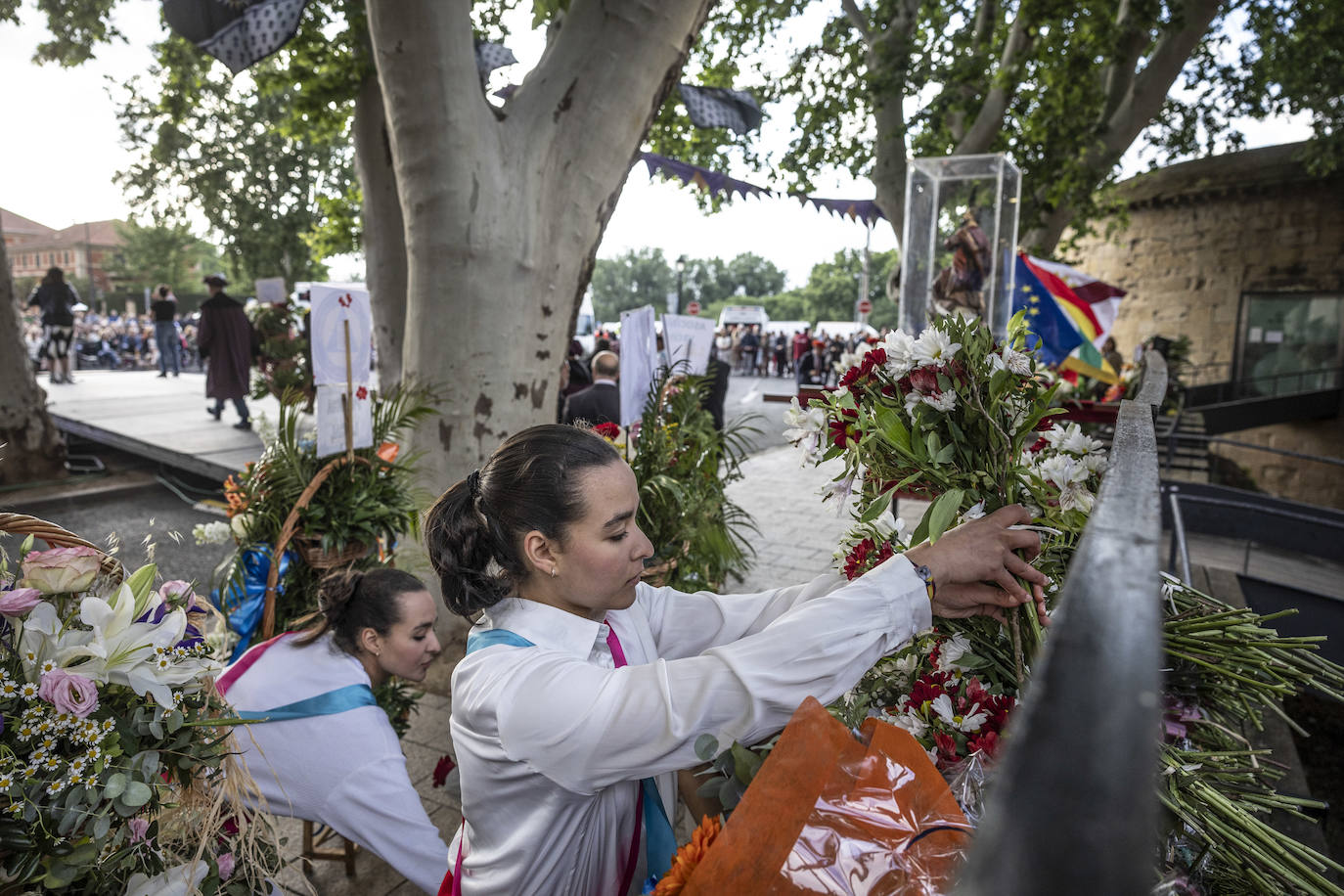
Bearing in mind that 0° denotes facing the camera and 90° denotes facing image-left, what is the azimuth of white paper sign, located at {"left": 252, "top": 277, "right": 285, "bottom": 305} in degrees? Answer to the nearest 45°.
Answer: approximately 0°

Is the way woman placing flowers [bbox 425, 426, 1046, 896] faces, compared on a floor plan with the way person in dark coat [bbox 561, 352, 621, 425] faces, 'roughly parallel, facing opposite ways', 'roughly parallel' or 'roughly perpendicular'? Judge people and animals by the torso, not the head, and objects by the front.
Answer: roughly perpendicular

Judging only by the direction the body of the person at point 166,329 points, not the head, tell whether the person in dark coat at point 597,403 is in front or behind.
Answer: behind

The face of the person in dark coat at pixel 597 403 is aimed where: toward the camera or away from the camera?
away from the camera

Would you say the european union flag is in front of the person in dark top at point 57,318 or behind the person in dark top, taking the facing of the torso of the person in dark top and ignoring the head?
behind

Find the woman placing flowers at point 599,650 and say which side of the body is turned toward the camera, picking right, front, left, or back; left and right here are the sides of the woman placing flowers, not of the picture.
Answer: right

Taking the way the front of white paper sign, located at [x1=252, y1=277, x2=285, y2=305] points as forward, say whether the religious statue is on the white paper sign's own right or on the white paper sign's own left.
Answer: on the white paper sign's own left

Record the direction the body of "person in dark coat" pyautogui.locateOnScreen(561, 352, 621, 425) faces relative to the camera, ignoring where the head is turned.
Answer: away from the camera

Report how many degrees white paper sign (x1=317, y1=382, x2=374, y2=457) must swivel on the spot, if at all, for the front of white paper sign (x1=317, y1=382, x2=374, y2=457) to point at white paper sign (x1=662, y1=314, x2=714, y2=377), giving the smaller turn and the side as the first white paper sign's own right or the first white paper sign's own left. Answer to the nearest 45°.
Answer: approximately 135° to the first white paper sign's own left

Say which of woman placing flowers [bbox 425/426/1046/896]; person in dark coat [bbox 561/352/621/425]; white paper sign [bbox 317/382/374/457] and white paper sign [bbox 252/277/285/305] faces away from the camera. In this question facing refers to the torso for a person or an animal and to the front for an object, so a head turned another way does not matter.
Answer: the person in dark coat

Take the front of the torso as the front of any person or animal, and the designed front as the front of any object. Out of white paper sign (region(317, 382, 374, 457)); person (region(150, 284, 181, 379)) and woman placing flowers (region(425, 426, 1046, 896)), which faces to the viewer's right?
the woman placing flowers
